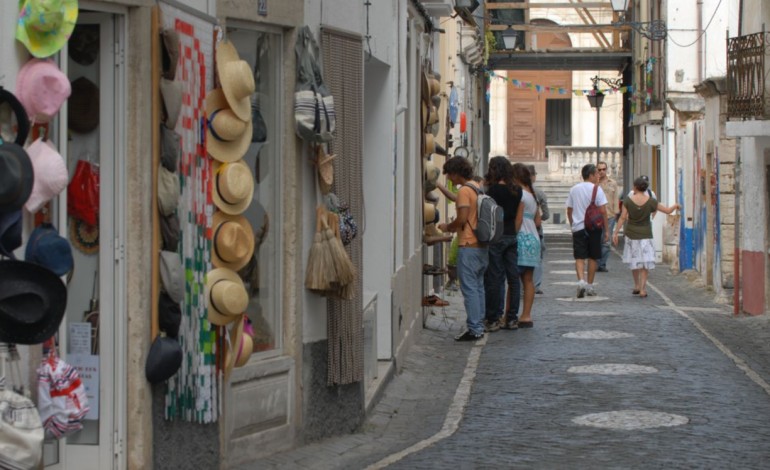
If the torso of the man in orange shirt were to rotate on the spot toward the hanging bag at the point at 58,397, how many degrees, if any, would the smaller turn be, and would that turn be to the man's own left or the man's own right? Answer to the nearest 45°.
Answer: approximately 90° to the man's own left

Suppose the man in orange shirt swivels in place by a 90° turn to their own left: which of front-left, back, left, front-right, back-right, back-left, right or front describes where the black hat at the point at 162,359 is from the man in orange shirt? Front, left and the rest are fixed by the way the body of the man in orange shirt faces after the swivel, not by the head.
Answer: front

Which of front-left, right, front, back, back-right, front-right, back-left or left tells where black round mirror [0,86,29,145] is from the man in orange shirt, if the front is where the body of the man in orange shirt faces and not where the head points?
left

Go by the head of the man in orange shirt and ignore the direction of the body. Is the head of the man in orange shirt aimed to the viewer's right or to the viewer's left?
to the viewer's left

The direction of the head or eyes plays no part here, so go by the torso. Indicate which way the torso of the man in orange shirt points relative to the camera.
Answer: to the viewer's left

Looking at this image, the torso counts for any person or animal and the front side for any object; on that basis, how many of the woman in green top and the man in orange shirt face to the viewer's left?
1

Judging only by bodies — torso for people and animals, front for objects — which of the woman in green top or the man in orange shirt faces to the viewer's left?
the man in orange shirt
